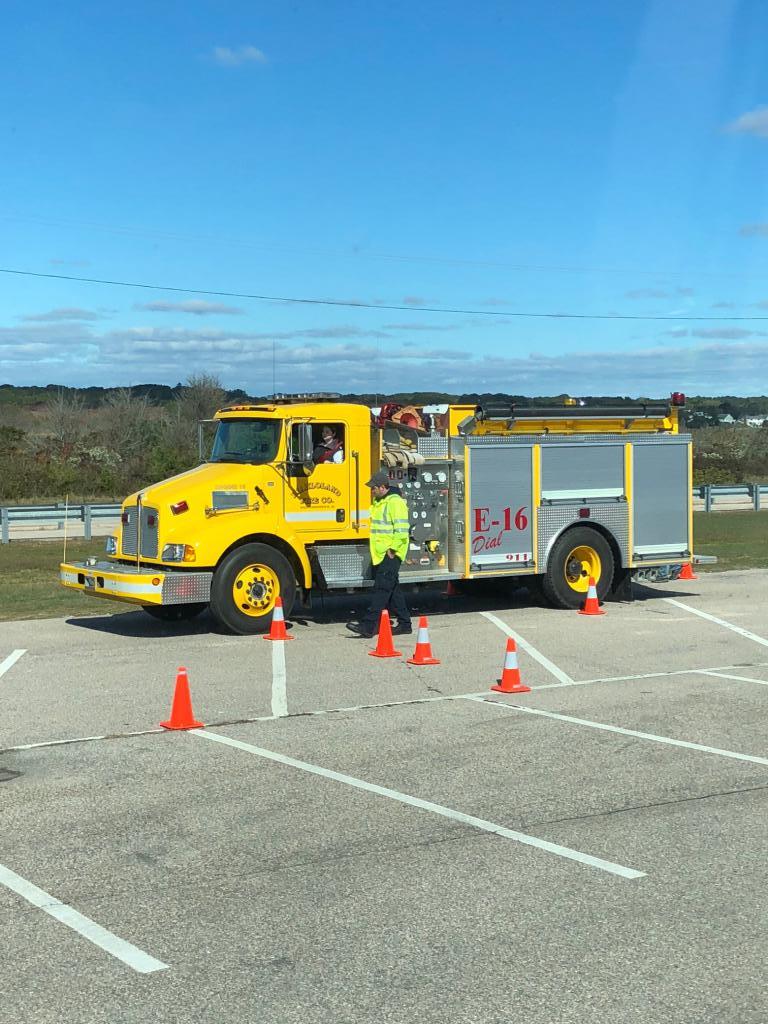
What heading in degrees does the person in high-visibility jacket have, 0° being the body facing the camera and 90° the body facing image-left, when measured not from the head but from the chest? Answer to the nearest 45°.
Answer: approximately 90°

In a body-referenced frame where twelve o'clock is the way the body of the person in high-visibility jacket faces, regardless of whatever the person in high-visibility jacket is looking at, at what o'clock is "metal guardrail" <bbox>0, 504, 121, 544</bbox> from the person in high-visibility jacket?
The metal guardrail is roughly at 2 o'clock from the person in high-visibility jacket.

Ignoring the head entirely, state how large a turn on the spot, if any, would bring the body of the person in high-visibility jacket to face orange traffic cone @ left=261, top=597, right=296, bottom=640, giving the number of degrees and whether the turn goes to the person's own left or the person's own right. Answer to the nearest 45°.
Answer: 0° — they already face it

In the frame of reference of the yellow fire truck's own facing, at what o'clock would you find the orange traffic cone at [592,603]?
The orange traffic cone is roughly at 7 o'clock from the yellow fire truck.

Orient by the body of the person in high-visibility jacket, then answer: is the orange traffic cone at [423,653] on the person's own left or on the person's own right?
on the person's own left

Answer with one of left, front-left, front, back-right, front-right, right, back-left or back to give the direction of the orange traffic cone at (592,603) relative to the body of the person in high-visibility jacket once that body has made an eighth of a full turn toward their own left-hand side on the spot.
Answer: back

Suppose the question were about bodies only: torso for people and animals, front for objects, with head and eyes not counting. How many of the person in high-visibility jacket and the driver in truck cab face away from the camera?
0

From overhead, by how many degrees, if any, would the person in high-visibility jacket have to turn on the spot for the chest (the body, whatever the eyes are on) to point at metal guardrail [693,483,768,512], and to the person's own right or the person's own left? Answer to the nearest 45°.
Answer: approximately 135° to the person's own right

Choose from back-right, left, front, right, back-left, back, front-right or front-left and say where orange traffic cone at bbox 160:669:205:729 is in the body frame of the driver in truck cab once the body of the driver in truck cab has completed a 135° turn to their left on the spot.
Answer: right

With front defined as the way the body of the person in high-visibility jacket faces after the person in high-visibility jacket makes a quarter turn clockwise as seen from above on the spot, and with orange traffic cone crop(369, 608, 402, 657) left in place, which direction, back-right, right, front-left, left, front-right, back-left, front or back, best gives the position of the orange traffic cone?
back
